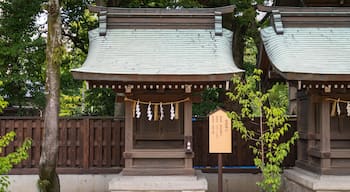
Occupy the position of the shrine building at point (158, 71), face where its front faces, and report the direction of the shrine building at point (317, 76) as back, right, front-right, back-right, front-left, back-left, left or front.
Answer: left

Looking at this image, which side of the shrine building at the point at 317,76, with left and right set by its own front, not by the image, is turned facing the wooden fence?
right

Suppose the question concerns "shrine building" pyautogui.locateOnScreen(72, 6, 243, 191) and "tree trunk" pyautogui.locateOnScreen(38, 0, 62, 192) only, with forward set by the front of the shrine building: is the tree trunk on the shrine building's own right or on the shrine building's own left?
on the shrine building's own right

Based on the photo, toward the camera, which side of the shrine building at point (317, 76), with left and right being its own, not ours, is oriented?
front

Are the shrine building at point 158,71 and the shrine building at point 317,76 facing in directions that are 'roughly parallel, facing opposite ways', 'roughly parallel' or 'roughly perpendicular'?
roughly parallel

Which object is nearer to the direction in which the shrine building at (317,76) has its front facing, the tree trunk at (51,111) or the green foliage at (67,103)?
the tree trunk

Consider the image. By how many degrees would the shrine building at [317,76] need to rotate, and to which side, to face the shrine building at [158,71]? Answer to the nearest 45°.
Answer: approximately 90° to its right

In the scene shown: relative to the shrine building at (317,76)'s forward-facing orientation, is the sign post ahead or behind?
ahead

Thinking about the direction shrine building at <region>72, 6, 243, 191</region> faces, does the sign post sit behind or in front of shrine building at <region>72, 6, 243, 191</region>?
in front

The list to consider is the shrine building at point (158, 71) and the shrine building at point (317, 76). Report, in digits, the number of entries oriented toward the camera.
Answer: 2

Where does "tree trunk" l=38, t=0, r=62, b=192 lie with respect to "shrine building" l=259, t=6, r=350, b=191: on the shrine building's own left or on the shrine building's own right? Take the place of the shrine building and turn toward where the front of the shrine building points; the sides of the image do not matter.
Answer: on the shrine building's own right
